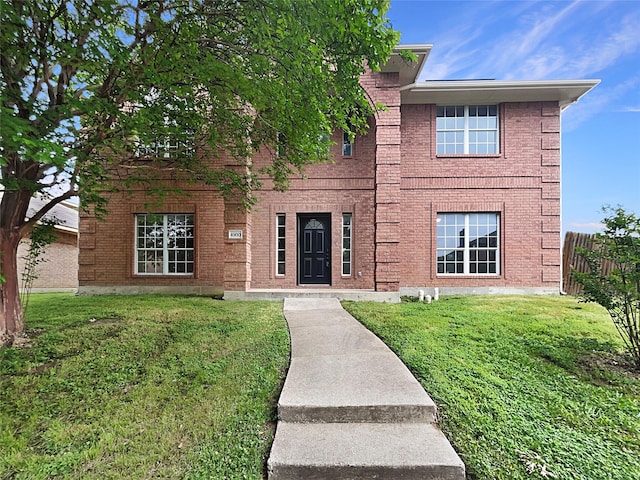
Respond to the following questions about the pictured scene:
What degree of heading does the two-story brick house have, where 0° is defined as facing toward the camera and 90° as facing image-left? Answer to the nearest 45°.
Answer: approximately 0°

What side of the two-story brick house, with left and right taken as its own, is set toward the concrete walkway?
front

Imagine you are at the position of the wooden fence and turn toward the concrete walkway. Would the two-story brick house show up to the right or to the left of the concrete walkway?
right

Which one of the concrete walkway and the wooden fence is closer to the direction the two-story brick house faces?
the concrete walkway

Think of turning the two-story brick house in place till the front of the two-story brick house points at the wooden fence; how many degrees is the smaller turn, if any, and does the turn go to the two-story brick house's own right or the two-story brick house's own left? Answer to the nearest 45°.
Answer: approximately 90° to the two-story brick house's own left
